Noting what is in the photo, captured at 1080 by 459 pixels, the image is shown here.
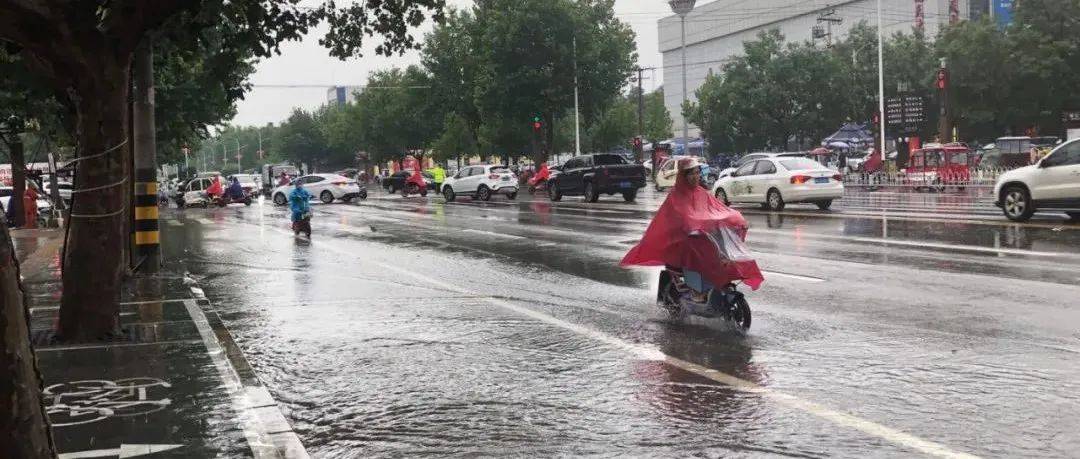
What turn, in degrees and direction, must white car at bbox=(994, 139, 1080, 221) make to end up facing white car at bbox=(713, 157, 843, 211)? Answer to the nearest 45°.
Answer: approximately 45° to its right

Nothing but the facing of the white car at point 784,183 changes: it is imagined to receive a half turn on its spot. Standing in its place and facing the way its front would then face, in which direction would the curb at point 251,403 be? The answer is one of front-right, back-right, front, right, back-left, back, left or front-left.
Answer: front-right

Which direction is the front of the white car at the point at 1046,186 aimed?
to the viewer's left

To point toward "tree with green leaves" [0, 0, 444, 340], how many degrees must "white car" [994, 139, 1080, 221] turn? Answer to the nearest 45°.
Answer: approximately 45° to its left

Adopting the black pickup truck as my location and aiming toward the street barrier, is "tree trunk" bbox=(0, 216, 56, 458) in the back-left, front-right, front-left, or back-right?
back-right

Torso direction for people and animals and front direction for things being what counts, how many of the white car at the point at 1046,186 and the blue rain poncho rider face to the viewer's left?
1

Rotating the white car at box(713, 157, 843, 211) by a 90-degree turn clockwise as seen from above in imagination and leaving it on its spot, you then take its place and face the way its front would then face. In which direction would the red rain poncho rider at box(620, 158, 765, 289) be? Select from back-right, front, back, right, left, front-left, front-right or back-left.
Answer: back-right

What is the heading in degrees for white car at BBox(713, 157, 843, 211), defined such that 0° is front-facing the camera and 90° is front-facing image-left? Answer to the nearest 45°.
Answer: approximately 135°
